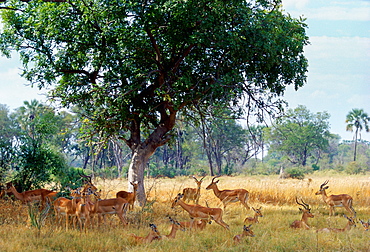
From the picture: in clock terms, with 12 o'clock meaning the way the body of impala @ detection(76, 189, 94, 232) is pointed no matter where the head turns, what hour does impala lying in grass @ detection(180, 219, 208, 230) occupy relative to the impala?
The impala lying in grass is roughly at 9 o'clock from the impala.

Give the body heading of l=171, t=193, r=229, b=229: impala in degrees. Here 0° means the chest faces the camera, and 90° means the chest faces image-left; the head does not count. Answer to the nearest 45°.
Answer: approximately 90°

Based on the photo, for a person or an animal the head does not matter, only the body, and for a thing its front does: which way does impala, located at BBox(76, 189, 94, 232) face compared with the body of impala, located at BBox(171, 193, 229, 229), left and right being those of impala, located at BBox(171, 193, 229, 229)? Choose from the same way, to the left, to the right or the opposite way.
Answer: to the left

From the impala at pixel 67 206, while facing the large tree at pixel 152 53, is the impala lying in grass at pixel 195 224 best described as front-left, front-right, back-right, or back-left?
front-right

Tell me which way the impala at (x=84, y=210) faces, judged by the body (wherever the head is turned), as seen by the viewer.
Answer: toward the camera

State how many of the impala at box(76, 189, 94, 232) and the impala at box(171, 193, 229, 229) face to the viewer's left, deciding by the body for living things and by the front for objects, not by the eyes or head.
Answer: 1

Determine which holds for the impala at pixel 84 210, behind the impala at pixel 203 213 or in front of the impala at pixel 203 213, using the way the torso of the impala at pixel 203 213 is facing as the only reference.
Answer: in front

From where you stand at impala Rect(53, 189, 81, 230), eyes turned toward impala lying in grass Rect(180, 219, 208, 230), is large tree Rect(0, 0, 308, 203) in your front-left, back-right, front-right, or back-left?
front-left

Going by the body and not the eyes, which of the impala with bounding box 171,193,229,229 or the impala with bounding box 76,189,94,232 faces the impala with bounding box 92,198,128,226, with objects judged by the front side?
the impala with bounding box 171,193,229,229
